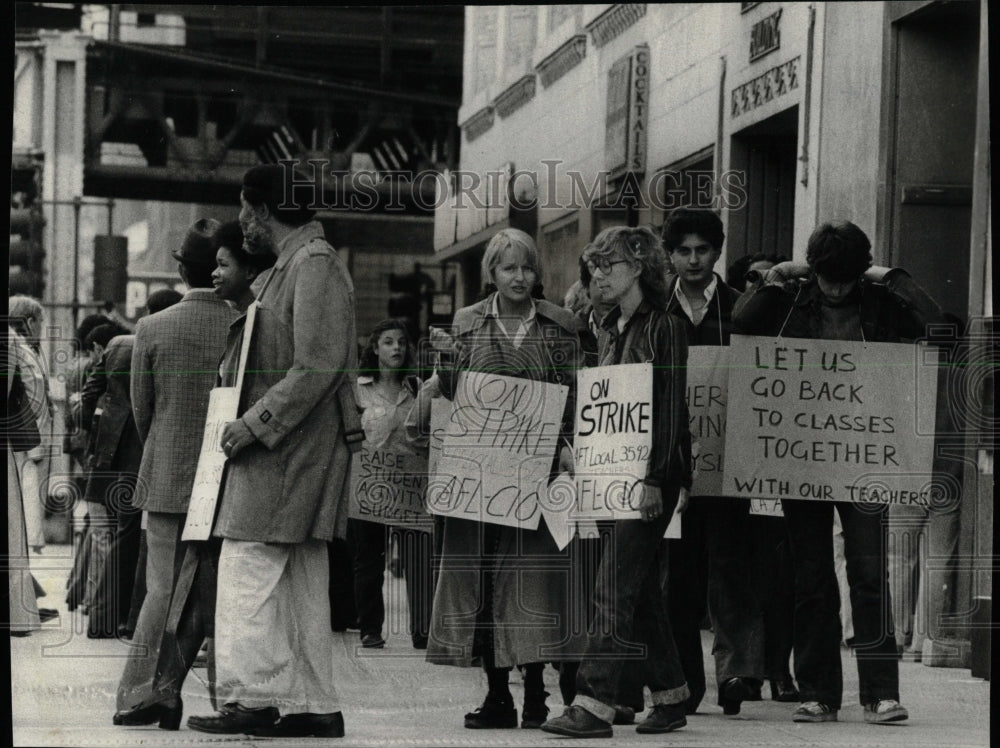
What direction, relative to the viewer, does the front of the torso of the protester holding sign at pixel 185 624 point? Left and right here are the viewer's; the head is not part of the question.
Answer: facing to the left of the viewer

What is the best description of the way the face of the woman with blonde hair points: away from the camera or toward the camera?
toward the camera

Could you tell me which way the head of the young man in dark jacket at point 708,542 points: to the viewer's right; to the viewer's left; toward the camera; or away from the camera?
toward the camera

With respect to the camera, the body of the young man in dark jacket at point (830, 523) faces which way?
toward the camera

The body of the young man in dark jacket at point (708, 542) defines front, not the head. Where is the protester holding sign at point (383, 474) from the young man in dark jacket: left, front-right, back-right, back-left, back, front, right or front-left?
back-right

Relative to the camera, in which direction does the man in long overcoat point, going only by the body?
to the viewer's left

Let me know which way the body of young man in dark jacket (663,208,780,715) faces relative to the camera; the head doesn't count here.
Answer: toward the camera

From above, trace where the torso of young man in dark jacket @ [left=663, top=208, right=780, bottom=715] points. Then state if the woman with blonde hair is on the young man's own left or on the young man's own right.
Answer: on the young man's own right

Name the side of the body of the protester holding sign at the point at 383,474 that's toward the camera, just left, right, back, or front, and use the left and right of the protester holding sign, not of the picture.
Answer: front

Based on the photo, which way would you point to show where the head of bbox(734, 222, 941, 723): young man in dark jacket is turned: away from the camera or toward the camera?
toward the camera

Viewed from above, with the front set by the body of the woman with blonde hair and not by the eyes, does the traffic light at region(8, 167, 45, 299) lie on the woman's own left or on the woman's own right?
on the woman's own right

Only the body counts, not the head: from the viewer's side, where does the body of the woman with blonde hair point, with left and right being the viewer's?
facing the viewer
